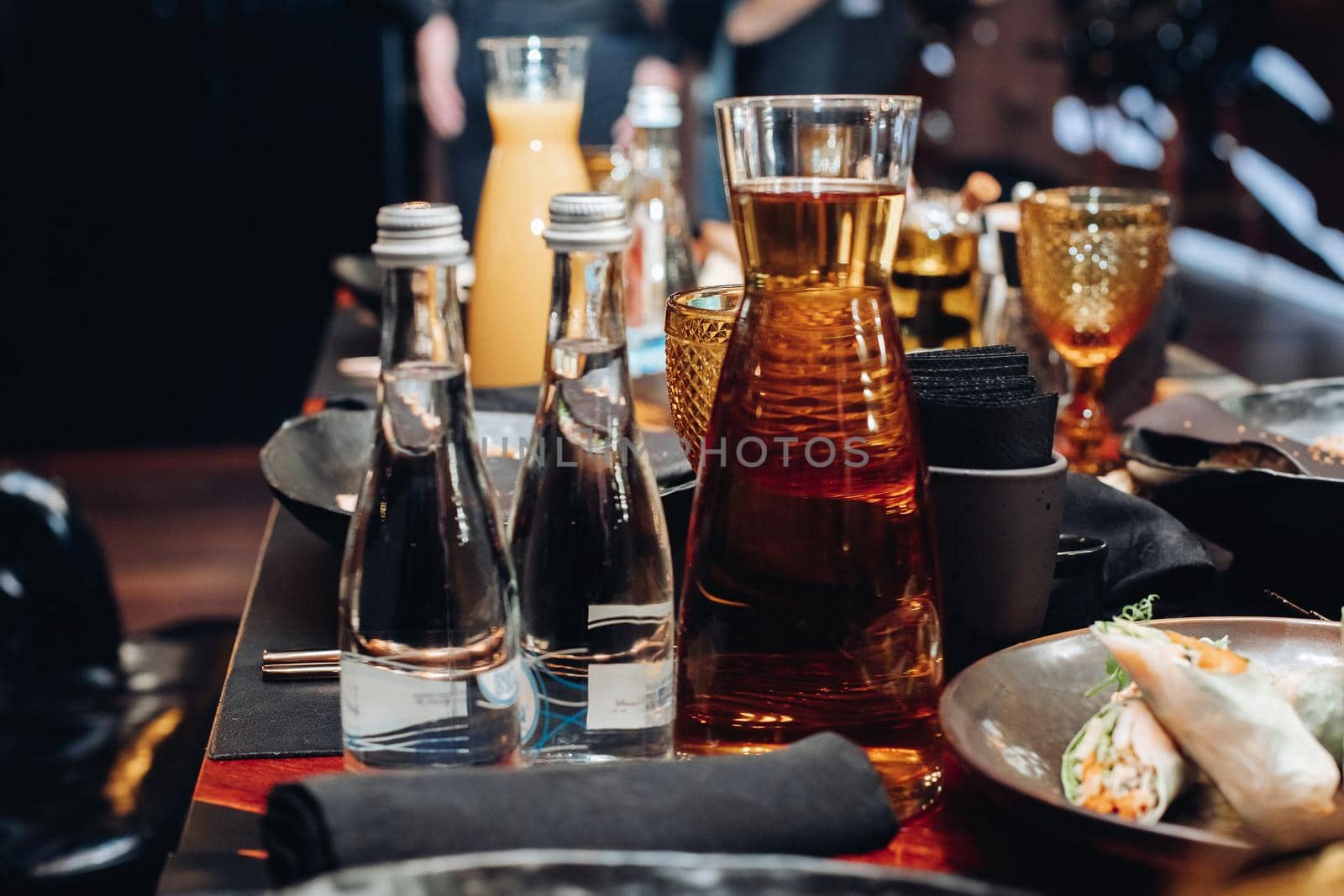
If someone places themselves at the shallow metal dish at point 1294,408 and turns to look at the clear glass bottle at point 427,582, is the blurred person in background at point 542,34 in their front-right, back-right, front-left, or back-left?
back-right

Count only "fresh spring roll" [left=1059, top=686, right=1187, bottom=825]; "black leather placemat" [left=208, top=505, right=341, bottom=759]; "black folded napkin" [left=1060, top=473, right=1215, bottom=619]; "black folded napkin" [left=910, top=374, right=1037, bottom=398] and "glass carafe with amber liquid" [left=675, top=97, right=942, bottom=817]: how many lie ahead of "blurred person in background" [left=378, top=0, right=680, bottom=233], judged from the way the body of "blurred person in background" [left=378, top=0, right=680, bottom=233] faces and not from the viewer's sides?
5

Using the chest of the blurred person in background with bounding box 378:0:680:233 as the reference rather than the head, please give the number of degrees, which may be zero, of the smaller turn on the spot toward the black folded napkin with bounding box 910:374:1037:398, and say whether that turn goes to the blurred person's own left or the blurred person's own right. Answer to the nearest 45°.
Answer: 0° — they already face it

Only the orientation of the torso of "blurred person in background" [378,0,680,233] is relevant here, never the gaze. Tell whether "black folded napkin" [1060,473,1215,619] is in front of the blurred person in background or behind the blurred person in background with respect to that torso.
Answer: in front

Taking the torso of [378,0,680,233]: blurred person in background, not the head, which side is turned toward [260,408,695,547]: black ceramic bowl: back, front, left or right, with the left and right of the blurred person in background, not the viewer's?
front

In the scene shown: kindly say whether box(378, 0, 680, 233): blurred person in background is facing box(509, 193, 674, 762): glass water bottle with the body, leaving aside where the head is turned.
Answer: yes

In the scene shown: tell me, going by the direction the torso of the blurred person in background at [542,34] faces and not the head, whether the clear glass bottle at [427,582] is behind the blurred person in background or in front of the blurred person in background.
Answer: in front

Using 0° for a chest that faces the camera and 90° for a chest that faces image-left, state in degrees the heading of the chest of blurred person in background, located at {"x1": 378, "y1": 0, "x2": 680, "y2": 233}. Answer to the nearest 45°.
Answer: approximately 0°

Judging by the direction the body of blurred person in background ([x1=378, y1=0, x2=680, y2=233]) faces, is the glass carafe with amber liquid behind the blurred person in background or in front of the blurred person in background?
in front

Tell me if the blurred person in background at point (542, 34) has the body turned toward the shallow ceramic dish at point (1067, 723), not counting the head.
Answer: yes

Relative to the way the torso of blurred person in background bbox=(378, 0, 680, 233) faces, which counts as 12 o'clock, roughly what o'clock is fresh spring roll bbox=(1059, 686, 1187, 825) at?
The fresh spring roll is roughly at 12 o'clock from the blurred person in background.

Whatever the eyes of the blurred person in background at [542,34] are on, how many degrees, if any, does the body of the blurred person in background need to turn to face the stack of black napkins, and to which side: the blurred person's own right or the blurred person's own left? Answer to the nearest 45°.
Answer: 0° — they already face it

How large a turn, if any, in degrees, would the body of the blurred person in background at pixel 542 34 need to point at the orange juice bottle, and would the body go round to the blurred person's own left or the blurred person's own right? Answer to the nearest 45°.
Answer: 0° — they already face it
